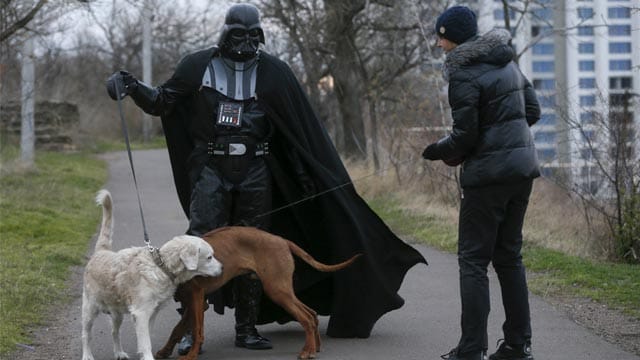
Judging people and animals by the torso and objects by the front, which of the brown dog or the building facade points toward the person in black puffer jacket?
the building facade

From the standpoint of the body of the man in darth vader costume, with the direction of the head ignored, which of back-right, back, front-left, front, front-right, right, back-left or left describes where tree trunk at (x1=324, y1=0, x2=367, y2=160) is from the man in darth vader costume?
back

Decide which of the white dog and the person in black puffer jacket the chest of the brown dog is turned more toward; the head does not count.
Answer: the white dog

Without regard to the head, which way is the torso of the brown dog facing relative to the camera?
to the viewer's left

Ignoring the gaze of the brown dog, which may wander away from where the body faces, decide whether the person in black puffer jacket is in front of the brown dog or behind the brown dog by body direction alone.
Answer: behind

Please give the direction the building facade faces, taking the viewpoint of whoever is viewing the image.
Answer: facing the viewer

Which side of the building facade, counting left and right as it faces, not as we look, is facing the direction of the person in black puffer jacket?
front

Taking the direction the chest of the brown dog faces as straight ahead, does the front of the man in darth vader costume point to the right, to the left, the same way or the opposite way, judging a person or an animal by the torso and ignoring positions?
to the left

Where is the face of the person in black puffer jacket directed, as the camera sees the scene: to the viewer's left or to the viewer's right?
to the viewer's left

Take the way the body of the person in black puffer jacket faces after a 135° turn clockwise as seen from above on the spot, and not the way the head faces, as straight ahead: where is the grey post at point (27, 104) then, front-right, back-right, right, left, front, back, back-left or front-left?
back-left
